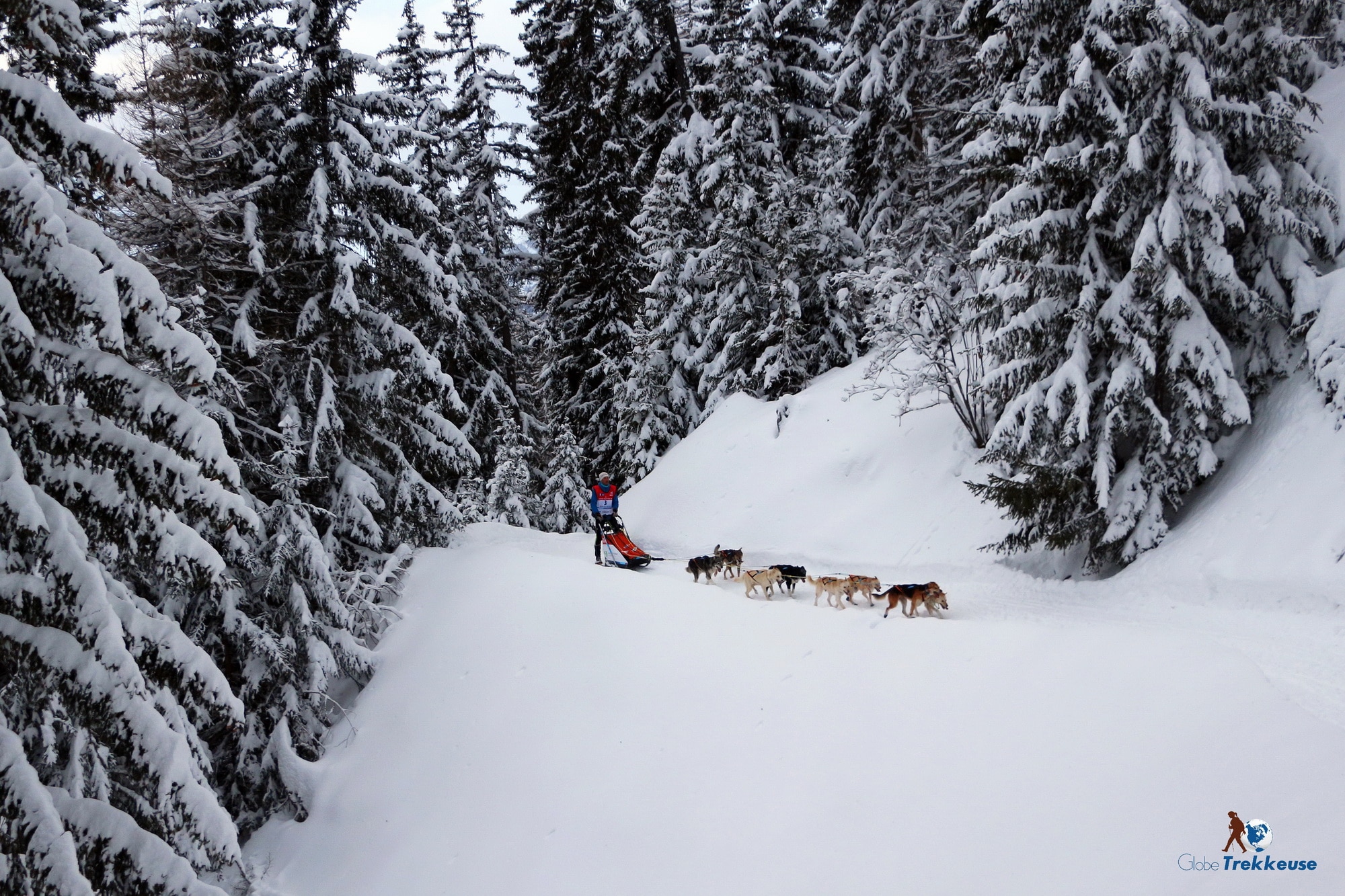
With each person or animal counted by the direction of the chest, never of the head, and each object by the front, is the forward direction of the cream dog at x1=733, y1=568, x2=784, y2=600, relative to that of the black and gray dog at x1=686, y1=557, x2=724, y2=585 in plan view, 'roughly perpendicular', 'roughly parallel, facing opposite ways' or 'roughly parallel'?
roughly parallel

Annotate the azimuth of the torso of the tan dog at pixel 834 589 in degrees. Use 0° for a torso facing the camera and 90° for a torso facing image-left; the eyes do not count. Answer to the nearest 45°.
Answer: approximately 315°

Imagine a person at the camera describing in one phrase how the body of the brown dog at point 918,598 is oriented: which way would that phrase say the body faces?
to the viewer's right

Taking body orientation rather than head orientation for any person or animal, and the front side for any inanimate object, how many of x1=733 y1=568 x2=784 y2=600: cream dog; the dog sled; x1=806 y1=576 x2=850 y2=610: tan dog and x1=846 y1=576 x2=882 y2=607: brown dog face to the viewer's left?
0

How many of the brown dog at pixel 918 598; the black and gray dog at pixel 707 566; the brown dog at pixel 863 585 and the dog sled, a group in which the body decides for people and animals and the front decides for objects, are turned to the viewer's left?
0

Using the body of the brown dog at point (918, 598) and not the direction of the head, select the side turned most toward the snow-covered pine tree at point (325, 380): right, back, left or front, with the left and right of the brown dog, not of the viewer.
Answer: back

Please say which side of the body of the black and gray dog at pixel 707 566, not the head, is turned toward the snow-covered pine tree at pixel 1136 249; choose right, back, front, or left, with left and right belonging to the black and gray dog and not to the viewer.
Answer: front

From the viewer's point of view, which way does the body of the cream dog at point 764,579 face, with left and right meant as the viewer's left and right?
facing the viewer and to the right of the viewer

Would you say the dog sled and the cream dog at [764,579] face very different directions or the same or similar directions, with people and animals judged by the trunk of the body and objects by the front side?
same or similar directions
